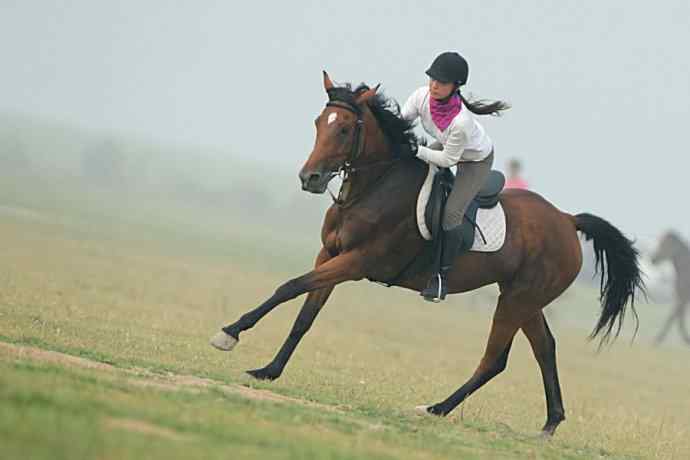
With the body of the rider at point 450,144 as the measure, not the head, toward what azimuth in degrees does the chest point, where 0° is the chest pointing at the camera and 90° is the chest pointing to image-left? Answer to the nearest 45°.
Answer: approximately 45°

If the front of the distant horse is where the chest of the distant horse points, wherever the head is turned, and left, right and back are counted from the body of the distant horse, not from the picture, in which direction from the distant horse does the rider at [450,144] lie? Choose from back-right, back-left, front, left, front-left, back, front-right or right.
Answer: left

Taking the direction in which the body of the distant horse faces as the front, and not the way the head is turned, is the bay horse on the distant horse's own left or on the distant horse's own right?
on the distant horse's own left

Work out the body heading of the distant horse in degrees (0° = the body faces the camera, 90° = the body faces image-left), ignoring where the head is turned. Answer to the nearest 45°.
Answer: approximately 90°

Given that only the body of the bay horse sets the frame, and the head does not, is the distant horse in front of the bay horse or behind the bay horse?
behind

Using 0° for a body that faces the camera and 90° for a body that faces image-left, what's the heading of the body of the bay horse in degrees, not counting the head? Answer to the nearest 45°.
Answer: approximately 45°

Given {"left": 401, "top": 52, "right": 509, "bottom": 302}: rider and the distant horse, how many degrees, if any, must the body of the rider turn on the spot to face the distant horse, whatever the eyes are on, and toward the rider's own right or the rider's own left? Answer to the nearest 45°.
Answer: approximately 135° to the rider's own right
